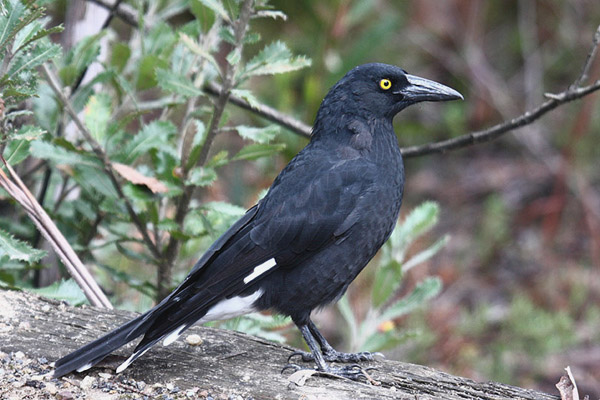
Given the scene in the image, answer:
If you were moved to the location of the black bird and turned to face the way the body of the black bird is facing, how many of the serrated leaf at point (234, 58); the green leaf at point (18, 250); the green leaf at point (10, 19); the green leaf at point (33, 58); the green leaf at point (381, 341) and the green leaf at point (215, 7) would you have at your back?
5

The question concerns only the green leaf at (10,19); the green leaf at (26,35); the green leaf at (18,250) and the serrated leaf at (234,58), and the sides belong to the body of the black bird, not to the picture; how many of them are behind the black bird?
4

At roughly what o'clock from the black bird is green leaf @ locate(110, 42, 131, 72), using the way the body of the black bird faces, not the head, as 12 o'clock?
The green leaf is roughly at 7 o'clock from the black bird.

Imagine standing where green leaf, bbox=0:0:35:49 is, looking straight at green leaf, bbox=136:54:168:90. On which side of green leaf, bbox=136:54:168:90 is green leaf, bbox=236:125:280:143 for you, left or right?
right

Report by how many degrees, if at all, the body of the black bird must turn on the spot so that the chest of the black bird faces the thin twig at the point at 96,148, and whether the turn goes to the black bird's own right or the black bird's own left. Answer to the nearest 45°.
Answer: approximately 135° to the black bird's own left

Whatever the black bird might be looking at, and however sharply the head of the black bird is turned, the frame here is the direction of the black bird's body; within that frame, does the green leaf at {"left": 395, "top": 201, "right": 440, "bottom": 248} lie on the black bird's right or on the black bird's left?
on the black bird's left

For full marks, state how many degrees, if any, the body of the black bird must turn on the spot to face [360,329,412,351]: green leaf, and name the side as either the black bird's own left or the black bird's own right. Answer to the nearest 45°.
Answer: approximately 45° to the black bird's own left

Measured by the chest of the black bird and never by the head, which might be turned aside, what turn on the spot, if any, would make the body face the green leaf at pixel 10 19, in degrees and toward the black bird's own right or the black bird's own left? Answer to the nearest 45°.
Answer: approximately 180°

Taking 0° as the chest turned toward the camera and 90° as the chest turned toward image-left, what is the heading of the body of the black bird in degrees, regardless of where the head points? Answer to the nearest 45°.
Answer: approximately 270°

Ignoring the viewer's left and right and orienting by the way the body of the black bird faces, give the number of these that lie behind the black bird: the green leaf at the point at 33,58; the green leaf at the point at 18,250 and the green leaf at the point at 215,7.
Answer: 3

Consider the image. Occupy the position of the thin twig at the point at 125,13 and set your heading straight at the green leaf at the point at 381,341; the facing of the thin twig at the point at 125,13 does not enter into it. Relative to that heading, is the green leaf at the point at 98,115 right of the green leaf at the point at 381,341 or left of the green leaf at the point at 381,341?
right

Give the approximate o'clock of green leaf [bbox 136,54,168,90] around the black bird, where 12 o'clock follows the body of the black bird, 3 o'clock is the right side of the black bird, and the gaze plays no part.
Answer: The green leaf is roughly at 7 o'clock from the black bird.

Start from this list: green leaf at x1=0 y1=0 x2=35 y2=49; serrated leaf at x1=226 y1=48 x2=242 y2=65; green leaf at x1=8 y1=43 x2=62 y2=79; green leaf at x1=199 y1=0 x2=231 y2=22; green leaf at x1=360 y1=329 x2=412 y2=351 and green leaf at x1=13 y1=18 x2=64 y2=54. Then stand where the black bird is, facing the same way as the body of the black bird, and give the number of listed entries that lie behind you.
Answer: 5

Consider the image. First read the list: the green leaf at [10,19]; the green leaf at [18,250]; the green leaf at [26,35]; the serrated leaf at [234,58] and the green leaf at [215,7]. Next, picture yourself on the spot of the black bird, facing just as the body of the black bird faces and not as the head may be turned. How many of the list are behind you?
5
